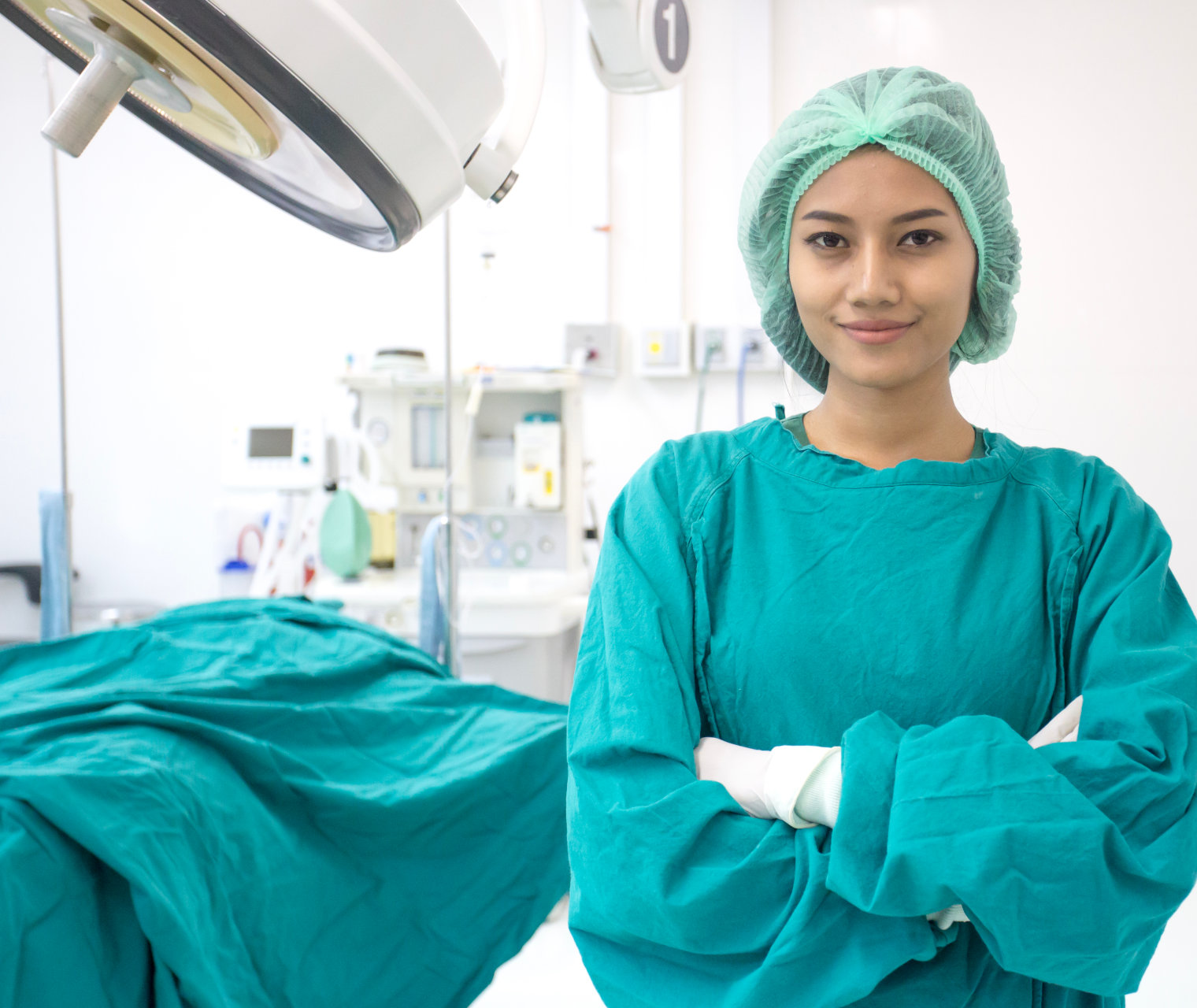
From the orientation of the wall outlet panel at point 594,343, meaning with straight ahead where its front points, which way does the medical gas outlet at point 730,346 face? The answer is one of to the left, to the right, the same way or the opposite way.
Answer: the same way

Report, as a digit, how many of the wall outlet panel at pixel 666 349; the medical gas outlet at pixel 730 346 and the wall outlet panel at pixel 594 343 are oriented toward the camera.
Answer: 3

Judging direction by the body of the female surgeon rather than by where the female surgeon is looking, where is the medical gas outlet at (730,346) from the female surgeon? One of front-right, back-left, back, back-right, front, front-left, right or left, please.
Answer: back

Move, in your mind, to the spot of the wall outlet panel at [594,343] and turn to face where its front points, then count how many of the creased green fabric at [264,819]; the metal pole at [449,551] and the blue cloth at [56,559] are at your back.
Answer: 0

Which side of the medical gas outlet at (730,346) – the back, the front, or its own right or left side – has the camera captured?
front

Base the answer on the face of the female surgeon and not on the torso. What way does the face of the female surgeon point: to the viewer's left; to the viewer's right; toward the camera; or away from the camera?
toward the camera

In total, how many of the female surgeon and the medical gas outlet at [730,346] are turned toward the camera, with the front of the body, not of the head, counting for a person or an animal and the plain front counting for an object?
2

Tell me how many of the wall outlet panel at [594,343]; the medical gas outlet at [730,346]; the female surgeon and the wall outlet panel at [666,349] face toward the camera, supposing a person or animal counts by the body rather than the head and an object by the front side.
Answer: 4

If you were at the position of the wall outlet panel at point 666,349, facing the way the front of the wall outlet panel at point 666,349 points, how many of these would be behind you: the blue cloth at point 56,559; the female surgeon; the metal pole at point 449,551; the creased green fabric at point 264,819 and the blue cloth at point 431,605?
0

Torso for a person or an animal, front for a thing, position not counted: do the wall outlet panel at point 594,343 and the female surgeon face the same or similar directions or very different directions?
same or similar directions

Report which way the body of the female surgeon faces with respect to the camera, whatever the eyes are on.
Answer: toward the camera

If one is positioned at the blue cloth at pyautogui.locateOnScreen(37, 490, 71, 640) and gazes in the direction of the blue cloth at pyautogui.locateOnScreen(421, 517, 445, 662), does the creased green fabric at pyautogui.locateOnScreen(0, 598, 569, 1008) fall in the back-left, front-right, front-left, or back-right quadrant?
front-right

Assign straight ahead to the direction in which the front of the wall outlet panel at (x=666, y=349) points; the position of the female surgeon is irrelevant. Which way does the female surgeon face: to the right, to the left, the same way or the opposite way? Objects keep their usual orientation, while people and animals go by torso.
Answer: the same way

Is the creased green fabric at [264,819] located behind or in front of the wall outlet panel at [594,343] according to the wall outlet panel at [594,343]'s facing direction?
in front

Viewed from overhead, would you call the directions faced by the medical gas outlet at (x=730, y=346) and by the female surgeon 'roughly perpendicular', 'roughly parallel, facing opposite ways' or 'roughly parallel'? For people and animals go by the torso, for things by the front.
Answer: roughly parallel

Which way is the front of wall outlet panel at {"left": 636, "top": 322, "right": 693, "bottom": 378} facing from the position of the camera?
facing the viewer
